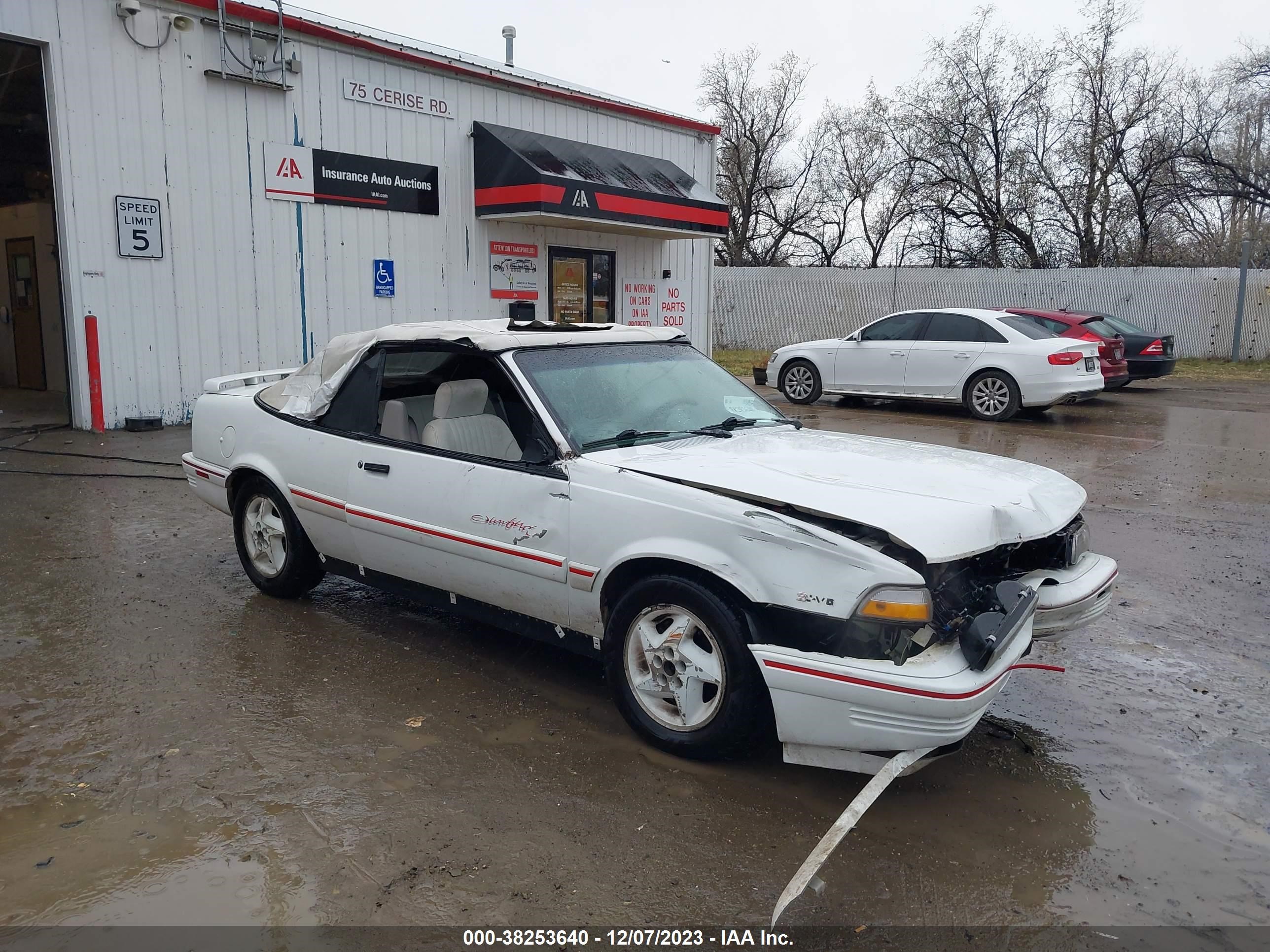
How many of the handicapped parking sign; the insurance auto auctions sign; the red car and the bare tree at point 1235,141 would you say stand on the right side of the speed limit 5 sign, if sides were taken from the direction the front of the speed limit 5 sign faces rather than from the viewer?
0

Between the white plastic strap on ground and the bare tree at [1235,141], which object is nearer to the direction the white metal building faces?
the white plastic strap on ground

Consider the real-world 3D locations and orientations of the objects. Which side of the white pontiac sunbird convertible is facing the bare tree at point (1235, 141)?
left

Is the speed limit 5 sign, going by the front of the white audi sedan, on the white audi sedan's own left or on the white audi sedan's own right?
on the white audi sedan's own left

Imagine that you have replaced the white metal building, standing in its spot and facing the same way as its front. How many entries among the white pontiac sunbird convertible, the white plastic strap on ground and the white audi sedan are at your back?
0

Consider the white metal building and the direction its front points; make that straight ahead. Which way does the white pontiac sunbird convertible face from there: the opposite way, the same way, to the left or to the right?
the same way

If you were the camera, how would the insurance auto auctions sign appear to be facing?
facing the viewer and to the right of the viewer

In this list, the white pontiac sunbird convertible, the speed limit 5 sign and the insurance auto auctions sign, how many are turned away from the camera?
0

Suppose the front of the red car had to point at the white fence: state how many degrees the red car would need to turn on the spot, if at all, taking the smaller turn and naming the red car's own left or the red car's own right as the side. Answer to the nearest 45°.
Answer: approximately 45° to the red car's own right

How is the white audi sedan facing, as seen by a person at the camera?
facing away from the viewer and to the left of the viewer

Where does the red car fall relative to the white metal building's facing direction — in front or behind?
in front

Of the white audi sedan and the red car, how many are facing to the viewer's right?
0

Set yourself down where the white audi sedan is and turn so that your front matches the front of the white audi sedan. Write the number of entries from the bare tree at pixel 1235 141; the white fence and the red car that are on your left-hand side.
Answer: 0

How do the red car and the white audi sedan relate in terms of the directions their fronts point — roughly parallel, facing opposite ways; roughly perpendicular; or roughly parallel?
roughly parallel

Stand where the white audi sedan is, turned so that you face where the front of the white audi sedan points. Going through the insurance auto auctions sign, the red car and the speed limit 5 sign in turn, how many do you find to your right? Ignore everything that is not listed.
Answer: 1

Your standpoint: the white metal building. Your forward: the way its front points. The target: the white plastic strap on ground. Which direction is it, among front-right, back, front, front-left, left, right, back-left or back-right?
front-right

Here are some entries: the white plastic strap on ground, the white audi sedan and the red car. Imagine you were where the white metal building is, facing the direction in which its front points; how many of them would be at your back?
0

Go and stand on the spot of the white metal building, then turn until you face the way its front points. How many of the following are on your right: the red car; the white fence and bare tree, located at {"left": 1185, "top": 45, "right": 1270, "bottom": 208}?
0

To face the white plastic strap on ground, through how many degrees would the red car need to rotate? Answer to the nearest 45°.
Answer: approximately 135° to its left

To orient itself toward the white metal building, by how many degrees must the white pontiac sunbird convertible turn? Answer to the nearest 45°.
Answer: approximately 180°
